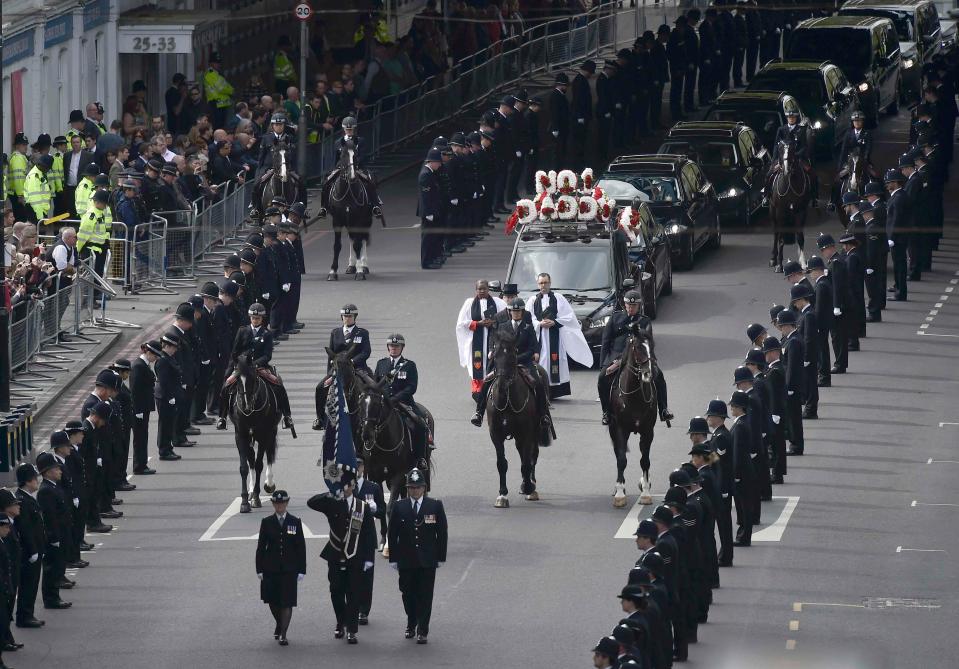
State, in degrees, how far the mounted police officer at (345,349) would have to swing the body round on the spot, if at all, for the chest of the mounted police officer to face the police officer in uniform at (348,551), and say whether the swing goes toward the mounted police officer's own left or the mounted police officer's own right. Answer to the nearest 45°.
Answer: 0° — they already face them

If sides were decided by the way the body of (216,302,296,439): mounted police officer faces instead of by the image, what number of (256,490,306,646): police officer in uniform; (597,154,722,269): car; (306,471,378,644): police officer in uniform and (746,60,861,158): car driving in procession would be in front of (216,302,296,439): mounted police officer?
2

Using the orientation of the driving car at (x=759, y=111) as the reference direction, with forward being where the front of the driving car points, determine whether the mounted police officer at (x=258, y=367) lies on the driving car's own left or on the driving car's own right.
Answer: on the driving car's own right

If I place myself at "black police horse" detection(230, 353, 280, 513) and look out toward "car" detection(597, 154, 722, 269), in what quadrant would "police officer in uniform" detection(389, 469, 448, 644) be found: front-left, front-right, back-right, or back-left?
back-right

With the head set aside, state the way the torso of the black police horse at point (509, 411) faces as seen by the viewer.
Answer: toward the camera

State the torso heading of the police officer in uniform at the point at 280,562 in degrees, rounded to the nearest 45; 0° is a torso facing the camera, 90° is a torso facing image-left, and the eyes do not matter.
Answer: approximately 0°

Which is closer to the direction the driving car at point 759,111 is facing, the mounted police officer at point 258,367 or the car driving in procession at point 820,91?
the mounted police officer

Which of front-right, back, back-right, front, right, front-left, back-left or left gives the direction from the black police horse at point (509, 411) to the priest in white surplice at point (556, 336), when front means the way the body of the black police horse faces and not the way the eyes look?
back

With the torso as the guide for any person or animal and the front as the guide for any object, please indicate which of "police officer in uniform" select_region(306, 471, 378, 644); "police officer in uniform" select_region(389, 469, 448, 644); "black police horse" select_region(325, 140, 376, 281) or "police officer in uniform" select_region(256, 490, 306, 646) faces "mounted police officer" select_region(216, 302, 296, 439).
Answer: the black police horse

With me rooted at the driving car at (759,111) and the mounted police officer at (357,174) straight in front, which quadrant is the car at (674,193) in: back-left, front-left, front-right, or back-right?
front-left

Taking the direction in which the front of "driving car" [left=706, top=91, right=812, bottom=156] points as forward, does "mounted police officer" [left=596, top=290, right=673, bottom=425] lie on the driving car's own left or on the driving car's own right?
on the driving car's own right

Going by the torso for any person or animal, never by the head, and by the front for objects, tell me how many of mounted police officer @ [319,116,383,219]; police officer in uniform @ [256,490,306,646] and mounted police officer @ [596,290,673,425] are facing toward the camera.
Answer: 3

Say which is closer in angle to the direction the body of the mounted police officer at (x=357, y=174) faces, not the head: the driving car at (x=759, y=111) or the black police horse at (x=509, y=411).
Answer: the black police horse

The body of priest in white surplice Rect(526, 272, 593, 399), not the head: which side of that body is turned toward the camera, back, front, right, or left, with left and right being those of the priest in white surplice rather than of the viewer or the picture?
front

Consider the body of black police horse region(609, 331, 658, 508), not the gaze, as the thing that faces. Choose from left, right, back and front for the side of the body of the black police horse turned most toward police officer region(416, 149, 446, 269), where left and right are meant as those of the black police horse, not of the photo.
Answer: back
